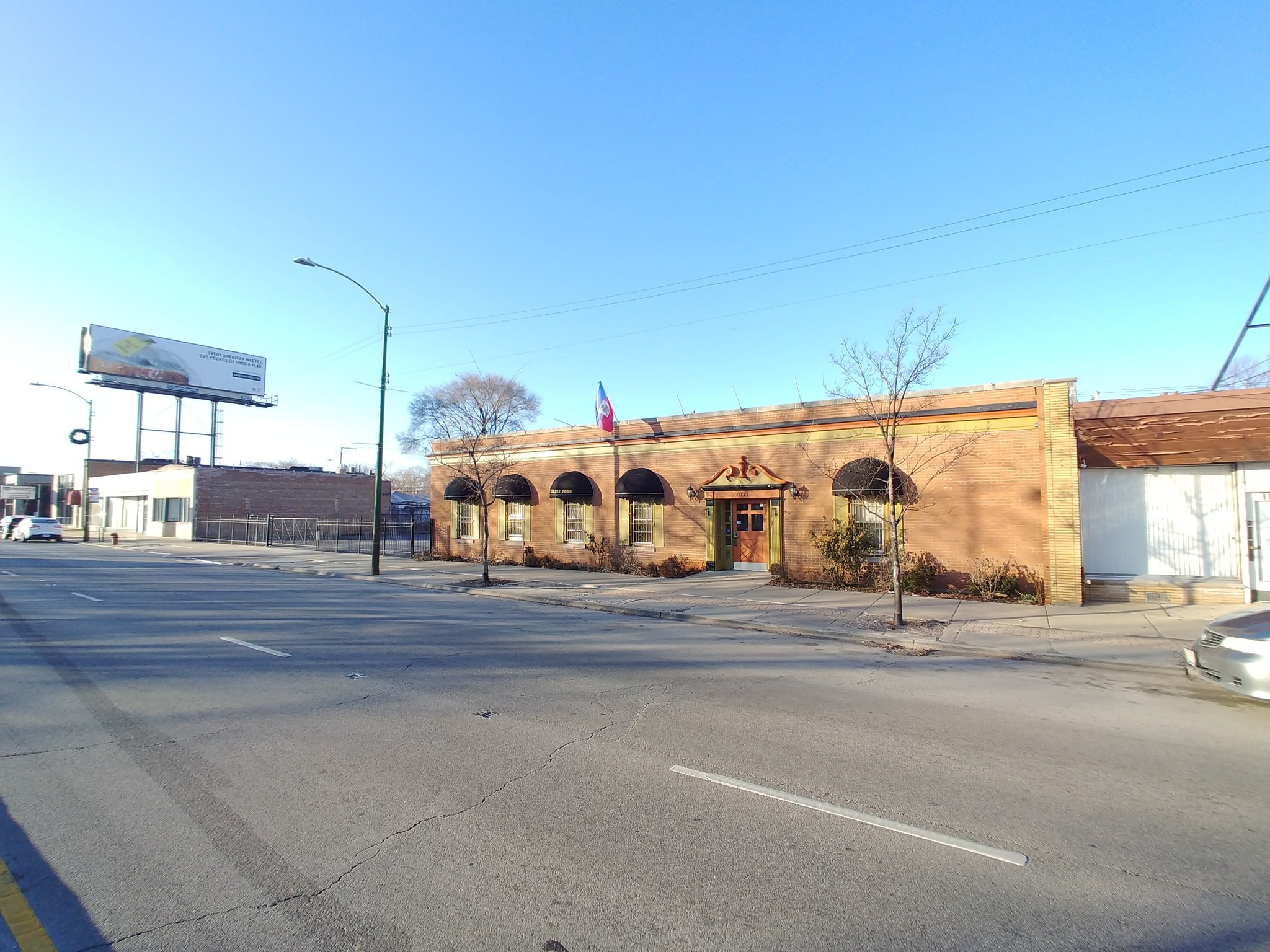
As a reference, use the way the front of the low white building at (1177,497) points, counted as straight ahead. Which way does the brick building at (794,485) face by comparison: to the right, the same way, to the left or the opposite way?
the same way

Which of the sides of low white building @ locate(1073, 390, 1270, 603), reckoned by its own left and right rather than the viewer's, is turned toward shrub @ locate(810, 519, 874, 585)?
right

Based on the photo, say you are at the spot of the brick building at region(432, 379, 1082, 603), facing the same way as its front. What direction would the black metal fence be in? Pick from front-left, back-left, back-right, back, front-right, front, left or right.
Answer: right

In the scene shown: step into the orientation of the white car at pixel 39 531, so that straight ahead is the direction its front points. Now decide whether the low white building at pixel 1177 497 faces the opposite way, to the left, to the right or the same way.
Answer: to the left

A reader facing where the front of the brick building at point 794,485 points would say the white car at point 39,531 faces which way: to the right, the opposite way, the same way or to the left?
to the right

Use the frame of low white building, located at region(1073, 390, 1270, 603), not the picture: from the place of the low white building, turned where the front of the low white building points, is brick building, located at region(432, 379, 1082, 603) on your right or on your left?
on your right

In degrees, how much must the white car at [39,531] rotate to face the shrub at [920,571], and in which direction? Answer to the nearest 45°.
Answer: approximately 180°

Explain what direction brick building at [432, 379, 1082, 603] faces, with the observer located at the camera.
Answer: facing the viewer and to the left of the viewer

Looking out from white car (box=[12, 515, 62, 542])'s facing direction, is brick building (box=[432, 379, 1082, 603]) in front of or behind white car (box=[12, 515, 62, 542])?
behind

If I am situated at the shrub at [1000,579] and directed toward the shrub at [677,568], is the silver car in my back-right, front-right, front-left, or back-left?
back-left

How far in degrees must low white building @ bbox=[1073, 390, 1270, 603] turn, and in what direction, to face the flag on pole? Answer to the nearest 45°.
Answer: approximately 90° to its right

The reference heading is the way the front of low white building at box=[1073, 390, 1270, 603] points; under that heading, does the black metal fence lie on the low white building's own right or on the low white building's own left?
on the low white building's own right

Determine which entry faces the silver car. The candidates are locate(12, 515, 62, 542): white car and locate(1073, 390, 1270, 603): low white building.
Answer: the low white building

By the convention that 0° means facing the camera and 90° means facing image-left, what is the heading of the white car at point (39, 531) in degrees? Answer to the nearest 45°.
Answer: approximately 180°

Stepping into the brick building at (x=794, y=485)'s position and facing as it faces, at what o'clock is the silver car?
The silver car is roughly at 10 o'clock from the brick building.

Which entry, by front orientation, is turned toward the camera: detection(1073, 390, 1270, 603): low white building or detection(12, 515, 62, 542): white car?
the low white building

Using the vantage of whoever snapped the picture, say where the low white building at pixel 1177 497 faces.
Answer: facing the viewer
